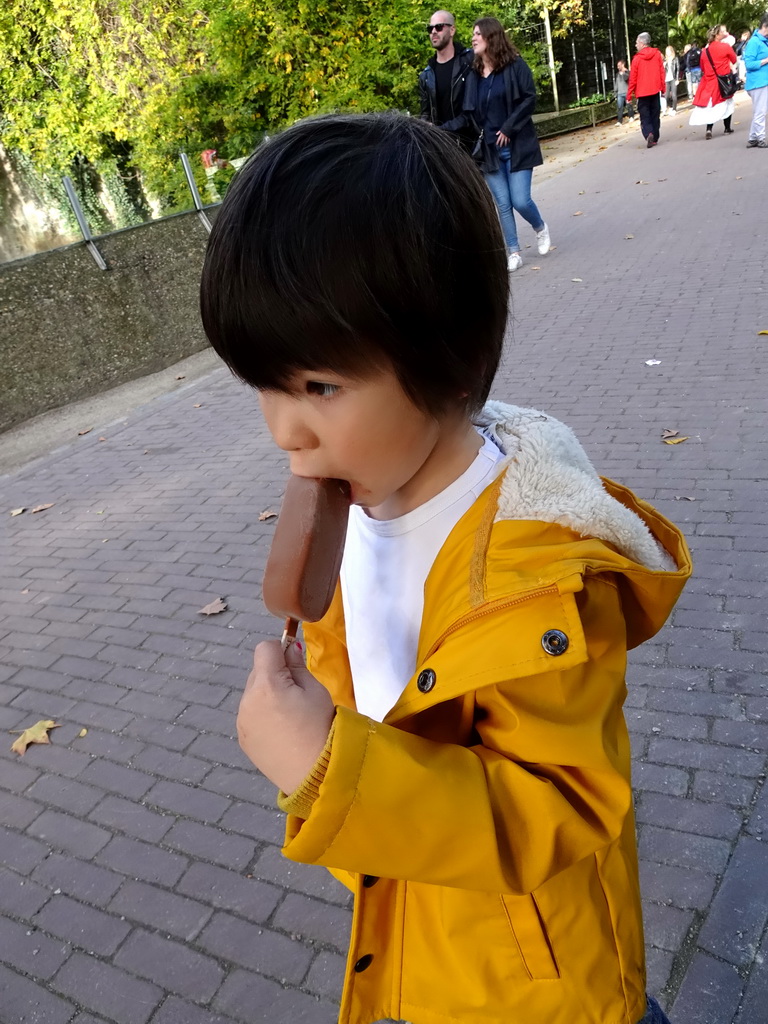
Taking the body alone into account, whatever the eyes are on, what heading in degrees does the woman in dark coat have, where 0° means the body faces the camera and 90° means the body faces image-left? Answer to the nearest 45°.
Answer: approximately 45°

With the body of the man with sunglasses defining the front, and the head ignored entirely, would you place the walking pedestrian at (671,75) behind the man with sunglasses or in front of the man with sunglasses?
behind

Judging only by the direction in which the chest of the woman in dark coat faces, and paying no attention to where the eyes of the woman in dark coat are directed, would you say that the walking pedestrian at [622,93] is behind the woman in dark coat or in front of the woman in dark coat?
behind

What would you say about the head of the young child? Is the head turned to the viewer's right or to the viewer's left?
to the viewer's left

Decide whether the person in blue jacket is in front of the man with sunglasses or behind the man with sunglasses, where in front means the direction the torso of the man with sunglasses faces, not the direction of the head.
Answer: behind

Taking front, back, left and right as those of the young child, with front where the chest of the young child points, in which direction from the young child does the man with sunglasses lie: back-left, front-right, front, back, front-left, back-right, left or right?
back-right

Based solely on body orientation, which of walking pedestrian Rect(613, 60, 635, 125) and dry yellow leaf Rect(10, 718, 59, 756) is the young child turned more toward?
the dry yellow leaf

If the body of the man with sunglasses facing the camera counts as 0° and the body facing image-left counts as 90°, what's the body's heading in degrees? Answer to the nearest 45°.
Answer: approximately 45°

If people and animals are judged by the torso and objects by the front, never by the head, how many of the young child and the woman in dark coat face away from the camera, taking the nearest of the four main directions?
0

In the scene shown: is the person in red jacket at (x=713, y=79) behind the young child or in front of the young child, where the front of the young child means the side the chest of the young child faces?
behind

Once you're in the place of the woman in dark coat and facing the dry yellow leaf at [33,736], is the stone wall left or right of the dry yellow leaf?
right

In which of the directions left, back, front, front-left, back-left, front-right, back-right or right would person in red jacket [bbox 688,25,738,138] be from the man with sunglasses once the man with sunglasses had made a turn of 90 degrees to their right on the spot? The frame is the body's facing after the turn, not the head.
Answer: right

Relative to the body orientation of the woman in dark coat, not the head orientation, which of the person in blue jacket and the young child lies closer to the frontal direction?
the young child

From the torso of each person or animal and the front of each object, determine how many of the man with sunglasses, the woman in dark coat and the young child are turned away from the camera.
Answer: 0
